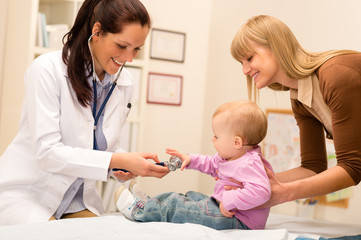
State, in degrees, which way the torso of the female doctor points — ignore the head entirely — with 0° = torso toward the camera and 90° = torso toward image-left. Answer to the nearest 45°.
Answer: approximately 315°

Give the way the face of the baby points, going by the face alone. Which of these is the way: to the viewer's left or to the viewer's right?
to the viewer's left

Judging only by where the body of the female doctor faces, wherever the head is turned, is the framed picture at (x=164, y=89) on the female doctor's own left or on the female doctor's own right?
on the female doctor's own left

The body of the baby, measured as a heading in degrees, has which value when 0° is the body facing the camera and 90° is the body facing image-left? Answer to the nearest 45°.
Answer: approximately 90°

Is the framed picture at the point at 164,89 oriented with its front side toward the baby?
yes

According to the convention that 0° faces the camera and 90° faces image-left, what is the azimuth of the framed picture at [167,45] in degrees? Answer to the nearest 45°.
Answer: approximately 0°

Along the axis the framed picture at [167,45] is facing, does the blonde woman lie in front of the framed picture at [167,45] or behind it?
in front

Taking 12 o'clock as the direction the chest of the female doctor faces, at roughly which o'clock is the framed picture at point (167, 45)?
The framed picture is roughly at 8 o'clock from the female doctor.

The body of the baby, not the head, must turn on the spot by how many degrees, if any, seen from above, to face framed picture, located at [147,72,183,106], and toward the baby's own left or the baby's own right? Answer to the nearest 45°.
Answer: approximately 90° to the baby's own right

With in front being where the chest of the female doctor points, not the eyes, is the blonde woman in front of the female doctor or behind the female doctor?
in front

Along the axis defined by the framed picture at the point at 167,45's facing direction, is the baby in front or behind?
in front

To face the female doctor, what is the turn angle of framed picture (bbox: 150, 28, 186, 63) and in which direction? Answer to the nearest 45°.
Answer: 0° — it already faces them

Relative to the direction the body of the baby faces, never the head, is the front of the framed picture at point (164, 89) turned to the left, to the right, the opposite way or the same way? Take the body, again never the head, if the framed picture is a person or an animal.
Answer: to the left

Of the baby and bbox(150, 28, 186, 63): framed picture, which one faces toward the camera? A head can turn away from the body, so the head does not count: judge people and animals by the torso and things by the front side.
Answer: the framed picture

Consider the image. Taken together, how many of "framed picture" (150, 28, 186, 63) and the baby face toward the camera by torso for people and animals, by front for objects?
1

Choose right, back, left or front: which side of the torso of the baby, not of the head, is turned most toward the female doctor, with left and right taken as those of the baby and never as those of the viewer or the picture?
front

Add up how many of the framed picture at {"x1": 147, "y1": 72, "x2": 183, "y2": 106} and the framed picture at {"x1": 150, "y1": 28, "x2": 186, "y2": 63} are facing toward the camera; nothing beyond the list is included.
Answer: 2

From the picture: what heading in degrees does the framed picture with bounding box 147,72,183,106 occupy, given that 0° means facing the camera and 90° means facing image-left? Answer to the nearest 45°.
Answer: approximately 0°
